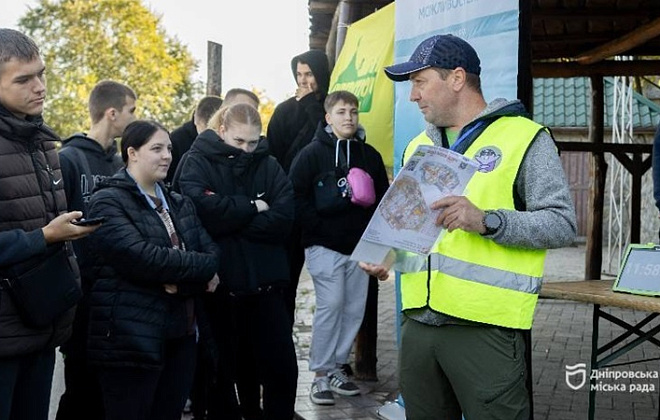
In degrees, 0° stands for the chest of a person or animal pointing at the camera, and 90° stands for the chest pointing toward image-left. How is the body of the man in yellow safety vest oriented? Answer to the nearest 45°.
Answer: approximately 45°

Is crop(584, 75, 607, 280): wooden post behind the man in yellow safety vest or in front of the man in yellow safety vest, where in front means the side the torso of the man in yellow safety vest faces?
behind

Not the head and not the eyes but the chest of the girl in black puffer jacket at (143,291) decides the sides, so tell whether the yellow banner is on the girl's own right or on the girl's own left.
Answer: on the girl's own left

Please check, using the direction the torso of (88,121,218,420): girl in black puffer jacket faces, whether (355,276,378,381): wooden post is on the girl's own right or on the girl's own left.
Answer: on the girl's own left

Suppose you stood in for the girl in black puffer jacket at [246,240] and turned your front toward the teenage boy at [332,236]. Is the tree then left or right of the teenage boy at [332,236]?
left

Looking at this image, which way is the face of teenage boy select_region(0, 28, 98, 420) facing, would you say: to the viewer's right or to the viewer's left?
to the viewer's right
